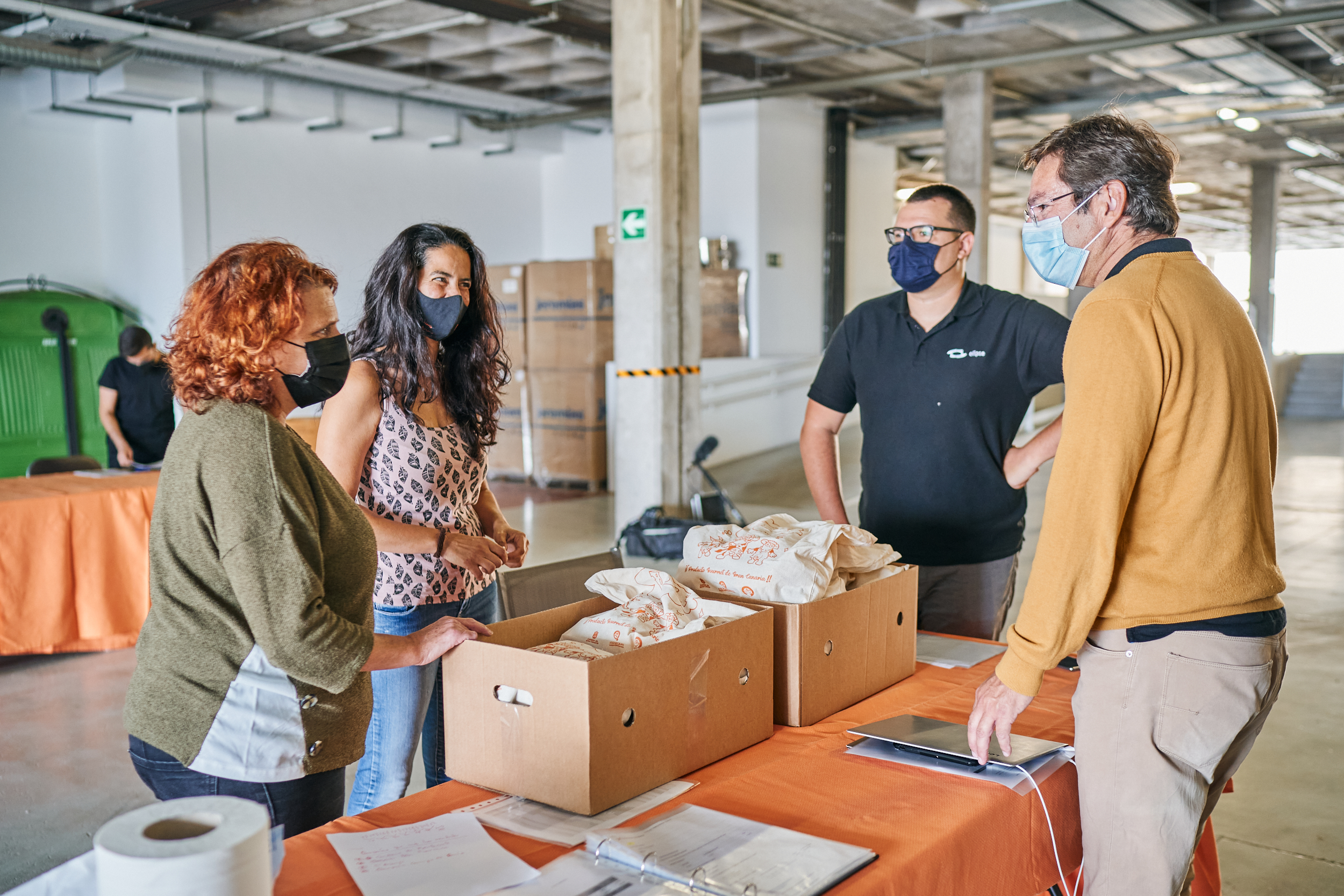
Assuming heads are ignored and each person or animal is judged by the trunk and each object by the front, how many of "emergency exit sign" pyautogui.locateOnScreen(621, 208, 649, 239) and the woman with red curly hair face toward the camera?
1

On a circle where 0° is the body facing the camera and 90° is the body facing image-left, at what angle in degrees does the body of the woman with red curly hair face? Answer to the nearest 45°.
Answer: approximately 270°

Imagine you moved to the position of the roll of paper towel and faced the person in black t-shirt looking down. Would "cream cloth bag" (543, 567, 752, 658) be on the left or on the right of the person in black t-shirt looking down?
right

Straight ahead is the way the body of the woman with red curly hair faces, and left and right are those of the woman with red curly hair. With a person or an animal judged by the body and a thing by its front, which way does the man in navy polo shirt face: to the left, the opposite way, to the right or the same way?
to the right

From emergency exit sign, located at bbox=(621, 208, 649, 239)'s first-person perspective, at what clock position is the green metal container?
The green metal container is roughly at 4 o'clock from the emergency exit sign.

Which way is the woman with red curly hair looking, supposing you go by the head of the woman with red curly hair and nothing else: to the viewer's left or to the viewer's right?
to the viewer's right

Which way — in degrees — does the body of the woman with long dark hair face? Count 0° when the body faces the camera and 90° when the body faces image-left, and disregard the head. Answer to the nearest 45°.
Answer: approximately 315°

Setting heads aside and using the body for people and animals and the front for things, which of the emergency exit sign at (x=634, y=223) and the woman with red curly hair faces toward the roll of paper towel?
the emergency exit sign
